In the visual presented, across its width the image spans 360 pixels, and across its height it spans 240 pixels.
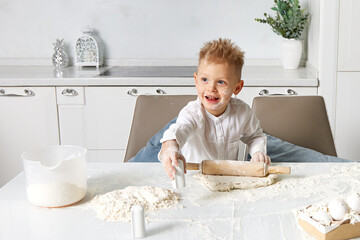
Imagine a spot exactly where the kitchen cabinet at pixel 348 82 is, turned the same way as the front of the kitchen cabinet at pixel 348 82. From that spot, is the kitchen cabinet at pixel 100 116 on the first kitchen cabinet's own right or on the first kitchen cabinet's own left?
on the first kitchen cabinet's own right

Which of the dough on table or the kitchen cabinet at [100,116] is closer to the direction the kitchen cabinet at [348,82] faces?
the dough on table

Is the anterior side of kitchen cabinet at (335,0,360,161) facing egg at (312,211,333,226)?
yes

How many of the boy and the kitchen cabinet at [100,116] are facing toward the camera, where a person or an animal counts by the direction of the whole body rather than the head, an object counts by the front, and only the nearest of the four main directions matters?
2

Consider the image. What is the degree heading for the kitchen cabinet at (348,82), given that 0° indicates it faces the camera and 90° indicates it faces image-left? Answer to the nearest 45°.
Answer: approximately 0°

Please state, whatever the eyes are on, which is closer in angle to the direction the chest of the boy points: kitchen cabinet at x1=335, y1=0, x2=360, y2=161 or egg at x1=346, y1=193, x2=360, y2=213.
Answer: the egg

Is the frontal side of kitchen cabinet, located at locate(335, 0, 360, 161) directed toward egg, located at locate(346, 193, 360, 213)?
yes

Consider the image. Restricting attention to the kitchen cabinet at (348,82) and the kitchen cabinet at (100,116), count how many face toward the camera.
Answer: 2

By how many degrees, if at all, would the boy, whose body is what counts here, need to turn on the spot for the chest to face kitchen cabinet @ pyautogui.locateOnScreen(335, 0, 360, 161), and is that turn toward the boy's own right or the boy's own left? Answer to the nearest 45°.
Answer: approximately 135° to the boy's own left

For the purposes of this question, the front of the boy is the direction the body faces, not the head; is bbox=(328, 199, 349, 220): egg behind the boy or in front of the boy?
in front

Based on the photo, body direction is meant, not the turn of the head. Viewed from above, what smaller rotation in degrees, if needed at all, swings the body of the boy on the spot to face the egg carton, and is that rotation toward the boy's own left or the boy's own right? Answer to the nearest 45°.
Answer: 0° — they already face it

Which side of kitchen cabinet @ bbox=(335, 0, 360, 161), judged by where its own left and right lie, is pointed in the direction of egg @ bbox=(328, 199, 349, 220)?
front
